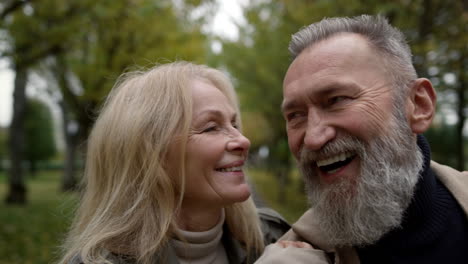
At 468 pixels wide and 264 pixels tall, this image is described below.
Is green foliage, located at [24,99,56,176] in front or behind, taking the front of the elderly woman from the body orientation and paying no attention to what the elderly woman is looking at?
behind

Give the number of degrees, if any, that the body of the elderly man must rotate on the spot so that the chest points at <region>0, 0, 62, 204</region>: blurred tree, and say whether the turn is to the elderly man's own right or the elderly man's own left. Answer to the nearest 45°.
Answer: approximately 90° to the elderly man's own right

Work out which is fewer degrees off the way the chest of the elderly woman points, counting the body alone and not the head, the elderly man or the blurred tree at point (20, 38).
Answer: the elderly man

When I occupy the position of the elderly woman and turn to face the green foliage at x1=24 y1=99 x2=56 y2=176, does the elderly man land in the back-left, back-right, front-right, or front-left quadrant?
back-right

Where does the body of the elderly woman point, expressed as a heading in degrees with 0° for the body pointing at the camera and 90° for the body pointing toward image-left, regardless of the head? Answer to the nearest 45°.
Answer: approximately 315°

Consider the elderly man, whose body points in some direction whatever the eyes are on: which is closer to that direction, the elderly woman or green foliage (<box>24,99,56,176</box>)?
the elderly woman

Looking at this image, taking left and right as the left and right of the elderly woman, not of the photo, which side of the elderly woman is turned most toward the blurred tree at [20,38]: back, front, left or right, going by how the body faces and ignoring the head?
back

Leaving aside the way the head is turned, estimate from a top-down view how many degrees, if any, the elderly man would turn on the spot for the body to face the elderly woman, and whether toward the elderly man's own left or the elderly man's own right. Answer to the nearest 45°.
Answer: approximately 45° to the elderly man's own right

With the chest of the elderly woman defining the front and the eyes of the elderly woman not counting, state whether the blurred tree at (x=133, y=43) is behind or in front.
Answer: behind
